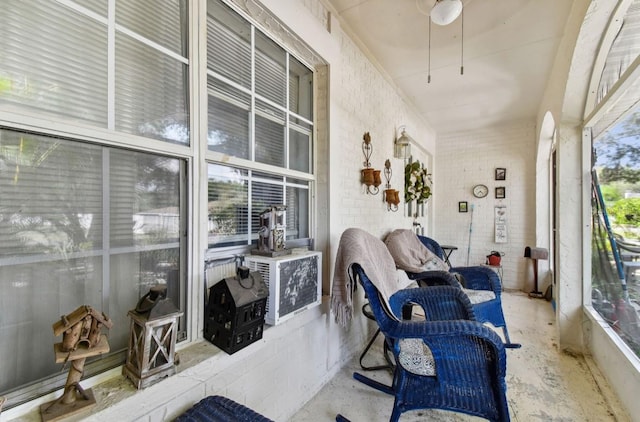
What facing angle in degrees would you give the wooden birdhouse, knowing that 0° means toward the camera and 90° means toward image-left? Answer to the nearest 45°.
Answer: approximately 315°

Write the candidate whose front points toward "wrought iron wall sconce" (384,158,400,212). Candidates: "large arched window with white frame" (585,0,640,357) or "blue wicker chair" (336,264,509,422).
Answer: the large arched window with white frame

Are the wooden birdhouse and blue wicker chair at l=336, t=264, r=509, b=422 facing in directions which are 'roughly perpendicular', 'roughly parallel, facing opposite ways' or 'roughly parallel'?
roughly parallel

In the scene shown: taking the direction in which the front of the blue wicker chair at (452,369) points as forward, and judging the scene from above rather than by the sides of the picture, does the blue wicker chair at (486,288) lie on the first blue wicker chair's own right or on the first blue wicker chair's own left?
on the first blue wicker chair's own left

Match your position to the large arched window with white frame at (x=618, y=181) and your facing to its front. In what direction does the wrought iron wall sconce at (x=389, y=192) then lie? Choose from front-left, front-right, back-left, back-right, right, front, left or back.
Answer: front

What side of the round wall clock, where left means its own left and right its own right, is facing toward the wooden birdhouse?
front

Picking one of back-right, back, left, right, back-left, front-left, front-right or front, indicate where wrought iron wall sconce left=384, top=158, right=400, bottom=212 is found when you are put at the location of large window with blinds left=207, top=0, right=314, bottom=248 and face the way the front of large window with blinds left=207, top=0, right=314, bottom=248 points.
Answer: left

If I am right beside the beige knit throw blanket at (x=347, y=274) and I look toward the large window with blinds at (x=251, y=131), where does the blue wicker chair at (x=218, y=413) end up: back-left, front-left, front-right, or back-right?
front-left

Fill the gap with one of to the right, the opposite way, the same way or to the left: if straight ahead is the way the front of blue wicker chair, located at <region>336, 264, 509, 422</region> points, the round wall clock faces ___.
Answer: to the right

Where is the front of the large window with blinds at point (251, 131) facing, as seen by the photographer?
facing the viewer and to the right of the viewer

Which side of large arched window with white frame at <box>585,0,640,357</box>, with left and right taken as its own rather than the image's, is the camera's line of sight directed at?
left

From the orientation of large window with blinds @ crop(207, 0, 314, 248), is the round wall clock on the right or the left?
on its left

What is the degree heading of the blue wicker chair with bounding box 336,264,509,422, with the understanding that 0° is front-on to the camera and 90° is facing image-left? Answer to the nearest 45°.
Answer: approximately 270°

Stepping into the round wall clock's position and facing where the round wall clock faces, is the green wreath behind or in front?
in front
